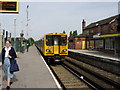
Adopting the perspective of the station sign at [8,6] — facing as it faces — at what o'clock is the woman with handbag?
The woman with handbag is roughly at 12 o'clock from the station sign.

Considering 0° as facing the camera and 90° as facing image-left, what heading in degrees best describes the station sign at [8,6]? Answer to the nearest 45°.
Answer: approximately 0°

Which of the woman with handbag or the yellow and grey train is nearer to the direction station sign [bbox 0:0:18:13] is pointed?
the woman with handbag

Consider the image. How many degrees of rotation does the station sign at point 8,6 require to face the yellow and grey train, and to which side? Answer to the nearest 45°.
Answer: approximately 135° to its left
